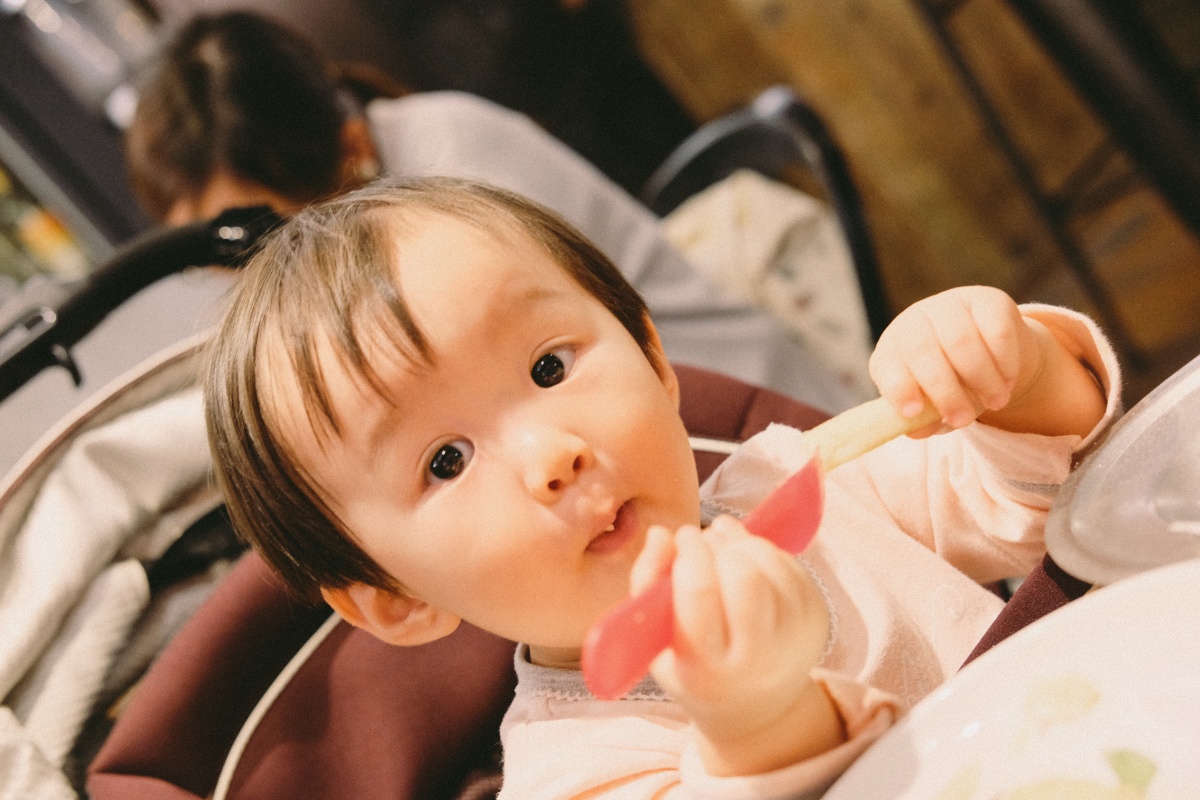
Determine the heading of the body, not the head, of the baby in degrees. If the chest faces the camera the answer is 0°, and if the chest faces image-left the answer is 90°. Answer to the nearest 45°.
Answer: approximately 0°

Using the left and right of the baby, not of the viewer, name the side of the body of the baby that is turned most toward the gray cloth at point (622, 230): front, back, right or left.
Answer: back

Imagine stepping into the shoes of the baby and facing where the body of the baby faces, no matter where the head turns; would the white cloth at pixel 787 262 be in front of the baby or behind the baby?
behind
